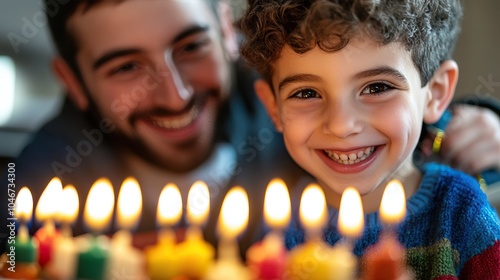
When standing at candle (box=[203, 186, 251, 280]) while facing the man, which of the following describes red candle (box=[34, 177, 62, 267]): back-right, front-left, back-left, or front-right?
front-left

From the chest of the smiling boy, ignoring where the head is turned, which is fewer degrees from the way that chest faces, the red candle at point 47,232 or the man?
the red candle

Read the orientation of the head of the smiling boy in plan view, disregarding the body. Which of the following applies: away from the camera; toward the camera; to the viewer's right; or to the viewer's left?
toward the camera

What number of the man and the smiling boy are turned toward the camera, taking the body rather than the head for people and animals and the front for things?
2

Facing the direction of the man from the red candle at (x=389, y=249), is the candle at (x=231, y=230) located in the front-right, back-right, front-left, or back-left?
front-left

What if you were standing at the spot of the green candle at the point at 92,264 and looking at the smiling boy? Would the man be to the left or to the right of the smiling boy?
left

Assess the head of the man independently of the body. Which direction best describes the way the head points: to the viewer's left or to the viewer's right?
to the viewer's right

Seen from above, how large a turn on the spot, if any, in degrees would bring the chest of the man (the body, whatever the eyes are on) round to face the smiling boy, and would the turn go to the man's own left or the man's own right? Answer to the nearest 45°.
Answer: approximately 45° to the man's own left

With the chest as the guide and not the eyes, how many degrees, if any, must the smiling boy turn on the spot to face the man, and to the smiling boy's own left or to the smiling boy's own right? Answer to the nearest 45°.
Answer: approximately 135° to the smiling boy's own right

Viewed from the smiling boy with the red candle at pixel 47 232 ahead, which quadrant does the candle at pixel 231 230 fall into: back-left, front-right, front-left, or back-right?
front-left

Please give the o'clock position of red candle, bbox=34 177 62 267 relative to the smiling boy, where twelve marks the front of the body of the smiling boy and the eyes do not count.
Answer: The red candle is roughly at 2 o'clock from the smiling boy.

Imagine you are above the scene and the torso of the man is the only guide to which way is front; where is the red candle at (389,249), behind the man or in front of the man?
in front

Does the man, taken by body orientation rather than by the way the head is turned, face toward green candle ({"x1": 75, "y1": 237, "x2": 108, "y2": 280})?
yes

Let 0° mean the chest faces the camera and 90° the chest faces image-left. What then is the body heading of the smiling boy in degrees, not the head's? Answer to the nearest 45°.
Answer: approximately 0°

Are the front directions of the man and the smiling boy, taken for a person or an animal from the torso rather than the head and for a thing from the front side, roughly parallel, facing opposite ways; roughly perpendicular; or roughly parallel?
roughly parallel
